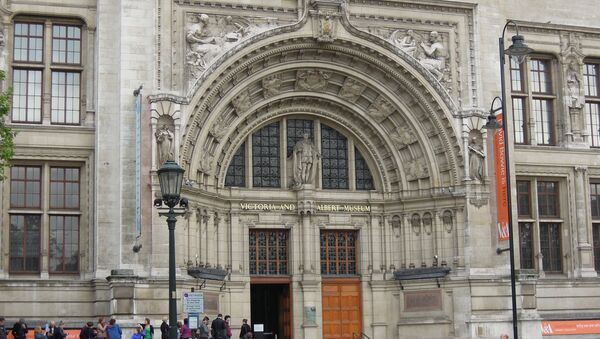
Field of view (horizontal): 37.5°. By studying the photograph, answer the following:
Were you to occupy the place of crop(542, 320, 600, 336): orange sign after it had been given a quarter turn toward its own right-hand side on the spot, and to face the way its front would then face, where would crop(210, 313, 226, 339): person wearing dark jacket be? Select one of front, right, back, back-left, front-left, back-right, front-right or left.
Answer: front-left

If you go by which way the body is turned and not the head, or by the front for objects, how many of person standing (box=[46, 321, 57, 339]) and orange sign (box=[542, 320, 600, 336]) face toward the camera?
2

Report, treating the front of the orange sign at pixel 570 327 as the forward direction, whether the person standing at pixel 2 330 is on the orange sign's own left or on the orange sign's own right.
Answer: on the orange sign's own right

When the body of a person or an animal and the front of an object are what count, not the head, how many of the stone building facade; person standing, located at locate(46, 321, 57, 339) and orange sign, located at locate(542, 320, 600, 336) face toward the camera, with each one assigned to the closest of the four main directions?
3

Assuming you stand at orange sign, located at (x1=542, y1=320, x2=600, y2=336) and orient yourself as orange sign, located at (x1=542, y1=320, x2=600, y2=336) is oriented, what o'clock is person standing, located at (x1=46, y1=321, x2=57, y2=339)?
The person standing is roughly at 2 o'clock from the orange sign.

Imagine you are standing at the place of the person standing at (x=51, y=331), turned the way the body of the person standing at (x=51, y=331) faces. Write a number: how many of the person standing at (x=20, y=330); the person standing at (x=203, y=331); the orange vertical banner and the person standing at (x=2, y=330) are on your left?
2

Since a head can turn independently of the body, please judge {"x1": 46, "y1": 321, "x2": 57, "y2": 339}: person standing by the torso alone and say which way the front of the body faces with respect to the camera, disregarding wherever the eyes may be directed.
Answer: toward the camera

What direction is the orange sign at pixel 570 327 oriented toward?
toward the camera
